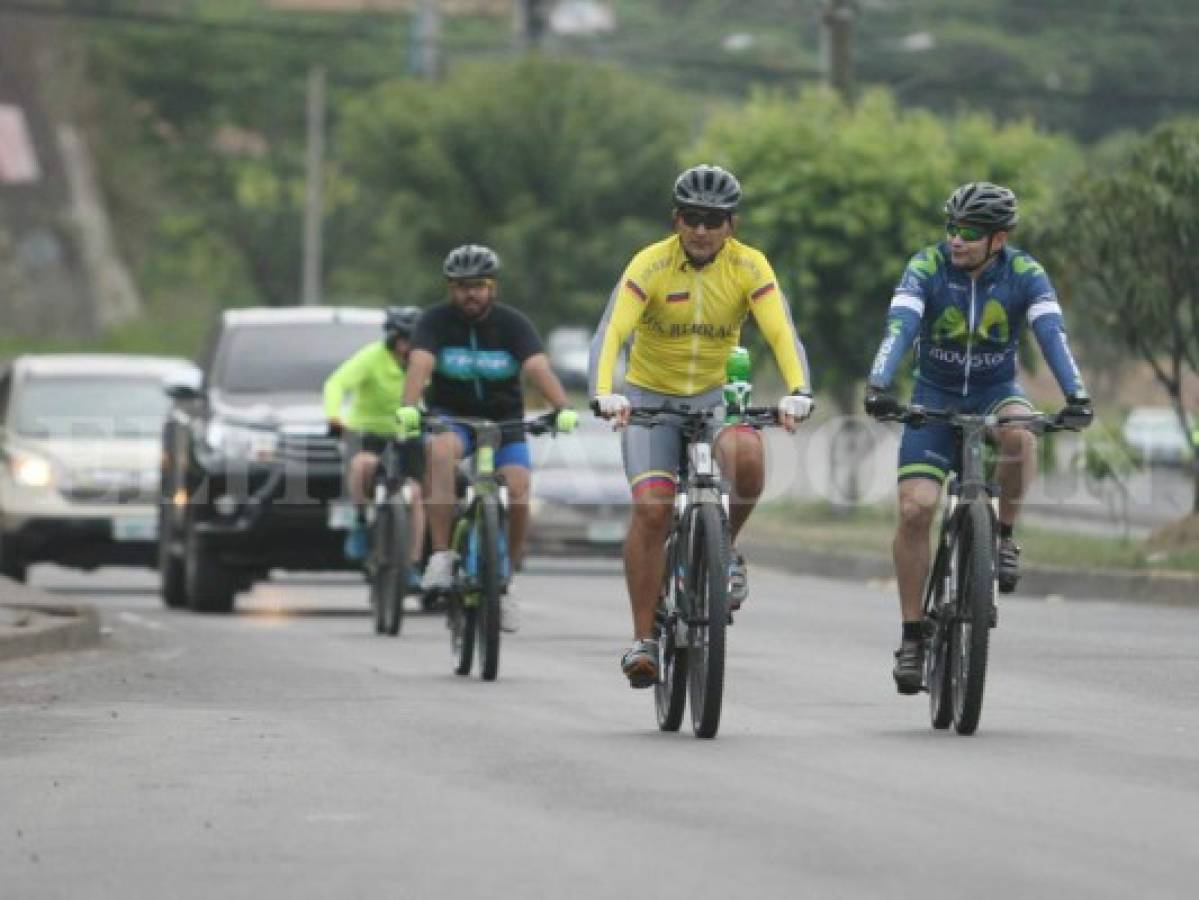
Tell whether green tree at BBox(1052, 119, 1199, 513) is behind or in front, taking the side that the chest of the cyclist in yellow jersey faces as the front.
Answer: behind

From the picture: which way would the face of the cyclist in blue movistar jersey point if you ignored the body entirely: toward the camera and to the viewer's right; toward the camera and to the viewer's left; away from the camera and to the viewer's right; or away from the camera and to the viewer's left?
toward the camera and to the viewer's left

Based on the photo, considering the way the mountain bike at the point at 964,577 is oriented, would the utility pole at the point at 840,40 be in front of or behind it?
behind

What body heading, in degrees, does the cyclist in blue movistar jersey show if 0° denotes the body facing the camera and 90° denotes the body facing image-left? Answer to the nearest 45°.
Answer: approximately 0°

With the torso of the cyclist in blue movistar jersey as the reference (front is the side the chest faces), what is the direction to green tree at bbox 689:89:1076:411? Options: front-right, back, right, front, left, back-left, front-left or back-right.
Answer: back
